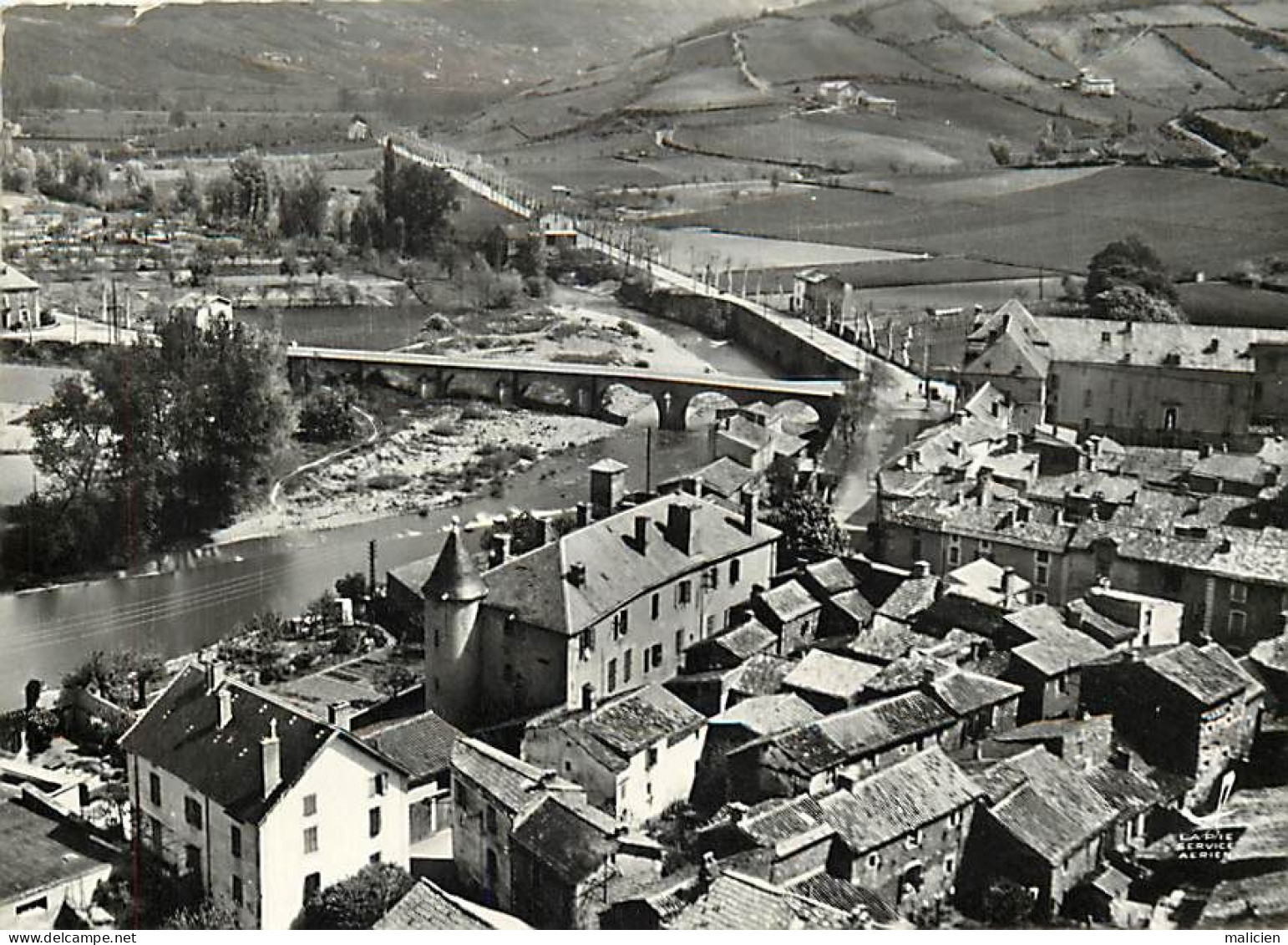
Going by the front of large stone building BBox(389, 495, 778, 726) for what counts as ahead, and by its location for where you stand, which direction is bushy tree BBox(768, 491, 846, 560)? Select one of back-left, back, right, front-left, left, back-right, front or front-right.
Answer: left

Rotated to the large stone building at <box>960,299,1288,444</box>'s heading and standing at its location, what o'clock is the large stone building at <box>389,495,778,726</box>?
the large stone building at <box>389,495,778,726</box> is roughly at 1 o'clock from the large stone building at <box>960,299,1288,444</box>.

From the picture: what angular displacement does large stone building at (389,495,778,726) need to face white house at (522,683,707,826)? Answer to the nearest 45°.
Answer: approximately 45° to its right

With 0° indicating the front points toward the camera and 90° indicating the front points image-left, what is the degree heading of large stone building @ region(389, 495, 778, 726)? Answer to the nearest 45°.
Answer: approximately 315°

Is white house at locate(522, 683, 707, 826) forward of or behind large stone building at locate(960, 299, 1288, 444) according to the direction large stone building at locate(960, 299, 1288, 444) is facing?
forward

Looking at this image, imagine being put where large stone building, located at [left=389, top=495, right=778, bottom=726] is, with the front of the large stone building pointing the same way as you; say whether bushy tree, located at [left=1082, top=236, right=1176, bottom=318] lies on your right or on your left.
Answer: on your left

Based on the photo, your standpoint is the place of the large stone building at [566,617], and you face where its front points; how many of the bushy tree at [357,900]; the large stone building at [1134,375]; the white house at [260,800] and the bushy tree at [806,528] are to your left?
2

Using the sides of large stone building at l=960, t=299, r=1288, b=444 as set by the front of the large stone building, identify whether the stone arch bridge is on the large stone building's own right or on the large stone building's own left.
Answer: on the large stone building's own right

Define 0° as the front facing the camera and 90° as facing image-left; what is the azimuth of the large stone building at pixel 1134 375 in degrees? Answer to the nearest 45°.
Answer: approximately 0°

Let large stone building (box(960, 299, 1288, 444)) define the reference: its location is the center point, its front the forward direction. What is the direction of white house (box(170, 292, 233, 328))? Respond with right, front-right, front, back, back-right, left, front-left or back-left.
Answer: right

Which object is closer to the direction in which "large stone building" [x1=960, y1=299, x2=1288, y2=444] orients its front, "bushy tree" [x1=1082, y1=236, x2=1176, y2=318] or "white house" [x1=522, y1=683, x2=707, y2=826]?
the white house

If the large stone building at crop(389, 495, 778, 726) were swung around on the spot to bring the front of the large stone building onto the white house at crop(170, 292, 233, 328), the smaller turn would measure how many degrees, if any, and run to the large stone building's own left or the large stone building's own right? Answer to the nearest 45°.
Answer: approximately 180°

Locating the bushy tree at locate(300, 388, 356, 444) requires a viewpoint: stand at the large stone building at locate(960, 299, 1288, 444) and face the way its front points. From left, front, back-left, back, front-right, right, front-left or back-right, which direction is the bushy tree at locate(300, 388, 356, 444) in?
right

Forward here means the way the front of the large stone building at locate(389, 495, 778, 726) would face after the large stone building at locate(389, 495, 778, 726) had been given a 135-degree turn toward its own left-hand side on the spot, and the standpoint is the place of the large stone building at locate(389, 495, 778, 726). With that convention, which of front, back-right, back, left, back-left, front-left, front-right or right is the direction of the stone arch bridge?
front

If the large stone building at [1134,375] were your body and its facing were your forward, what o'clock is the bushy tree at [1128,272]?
The bushy tree is roughly at 6 o'clock from the large stone building.

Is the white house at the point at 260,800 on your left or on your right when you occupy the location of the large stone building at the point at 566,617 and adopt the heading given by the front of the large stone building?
on your right

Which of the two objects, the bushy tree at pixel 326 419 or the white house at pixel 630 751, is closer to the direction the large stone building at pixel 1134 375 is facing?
the white house
